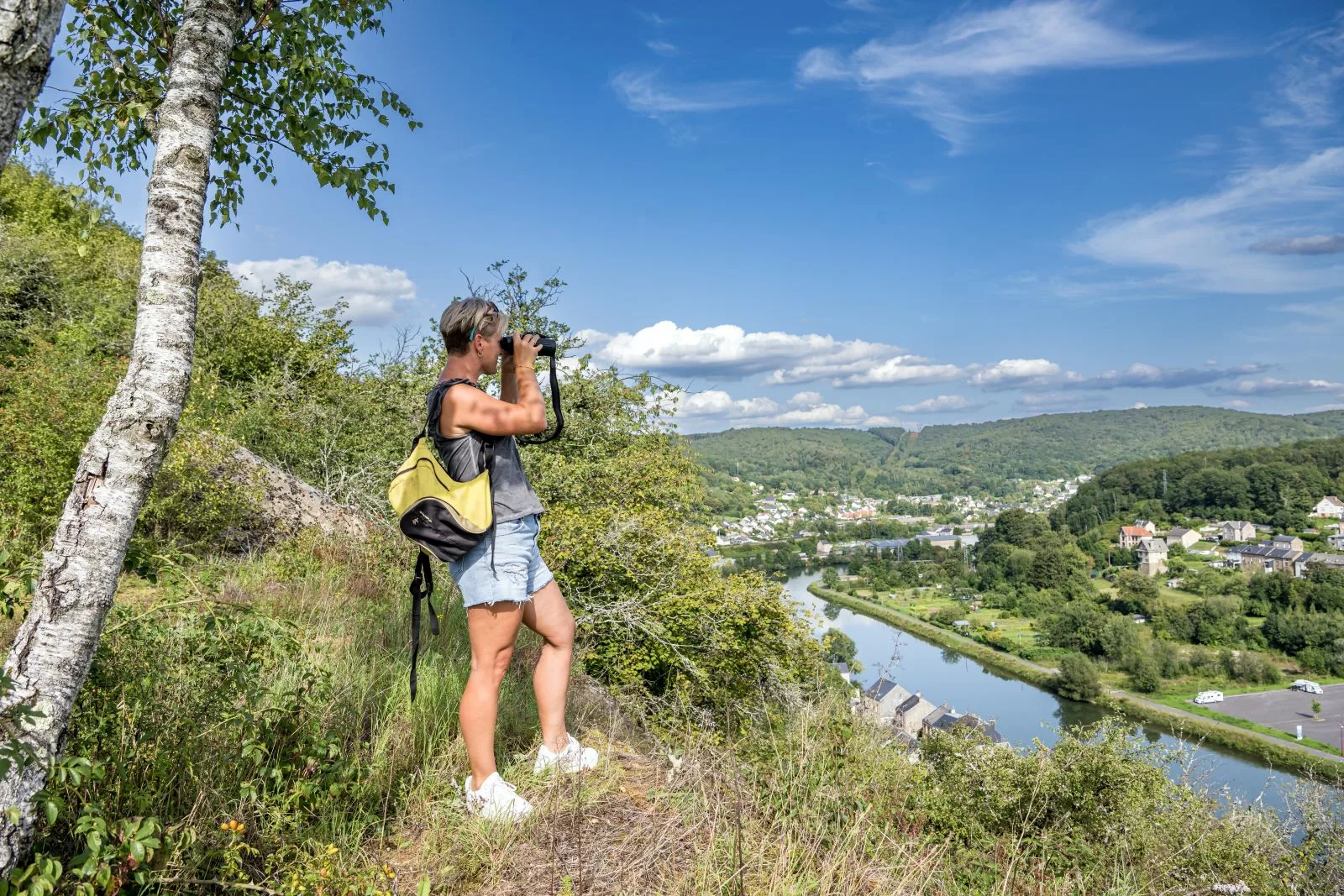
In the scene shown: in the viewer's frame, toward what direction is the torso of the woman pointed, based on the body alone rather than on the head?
to the viewer's right
